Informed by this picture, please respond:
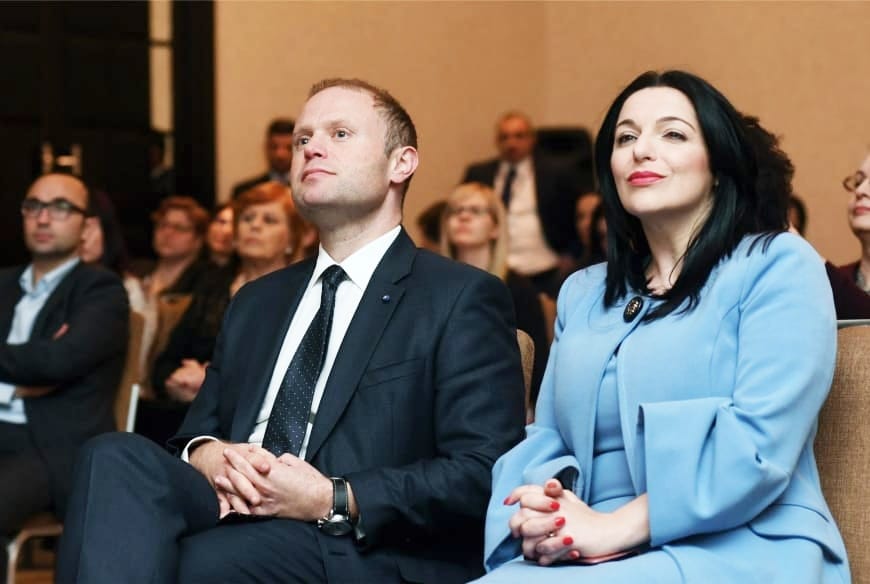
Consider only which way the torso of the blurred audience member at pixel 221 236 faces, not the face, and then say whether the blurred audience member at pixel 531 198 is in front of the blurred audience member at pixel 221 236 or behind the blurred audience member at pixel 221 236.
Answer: behind

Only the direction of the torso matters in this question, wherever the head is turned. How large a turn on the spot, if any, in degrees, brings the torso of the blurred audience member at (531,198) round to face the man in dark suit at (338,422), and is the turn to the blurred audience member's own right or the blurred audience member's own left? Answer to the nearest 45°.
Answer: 0° — they already face them

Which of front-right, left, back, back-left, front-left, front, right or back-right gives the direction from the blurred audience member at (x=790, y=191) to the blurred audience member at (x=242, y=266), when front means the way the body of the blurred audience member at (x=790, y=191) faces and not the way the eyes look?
right

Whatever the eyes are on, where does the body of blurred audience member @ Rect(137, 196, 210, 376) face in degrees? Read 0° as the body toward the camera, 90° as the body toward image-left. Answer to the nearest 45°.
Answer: approximately 45°

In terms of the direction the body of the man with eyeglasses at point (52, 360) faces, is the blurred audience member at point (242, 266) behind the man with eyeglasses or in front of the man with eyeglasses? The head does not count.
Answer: behind

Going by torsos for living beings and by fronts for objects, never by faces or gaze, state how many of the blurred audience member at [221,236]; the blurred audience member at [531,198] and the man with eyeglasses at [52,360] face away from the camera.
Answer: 0

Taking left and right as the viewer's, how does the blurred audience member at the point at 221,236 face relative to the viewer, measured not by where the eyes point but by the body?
facing the viewer and to the left of the viewer

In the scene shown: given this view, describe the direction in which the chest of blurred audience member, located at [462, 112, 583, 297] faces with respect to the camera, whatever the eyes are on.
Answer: toward the camera

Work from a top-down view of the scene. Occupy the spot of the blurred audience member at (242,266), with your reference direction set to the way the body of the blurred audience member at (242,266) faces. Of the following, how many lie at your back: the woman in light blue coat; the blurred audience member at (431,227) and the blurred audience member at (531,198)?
2
